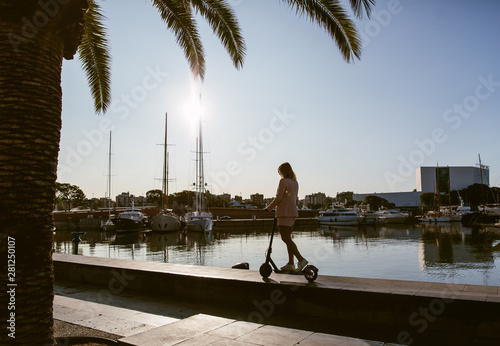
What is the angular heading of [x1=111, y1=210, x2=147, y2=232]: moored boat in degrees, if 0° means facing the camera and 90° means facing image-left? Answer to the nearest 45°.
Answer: approximately 45°

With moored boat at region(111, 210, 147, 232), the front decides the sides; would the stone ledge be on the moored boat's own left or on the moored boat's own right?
on the moored boat's own left

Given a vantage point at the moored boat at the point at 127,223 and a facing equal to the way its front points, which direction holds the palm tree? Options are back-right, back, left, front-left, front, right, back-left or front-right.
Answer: front-left

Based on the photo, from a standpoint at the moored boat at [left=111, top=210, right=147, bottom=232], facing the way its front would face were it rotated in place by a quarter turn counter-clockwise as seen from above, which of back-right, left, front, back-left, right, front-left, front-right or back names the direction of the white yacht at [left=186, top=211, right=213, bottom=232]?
front
